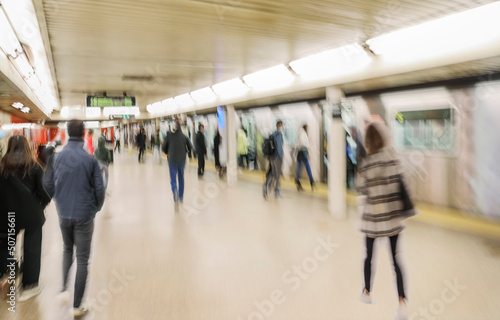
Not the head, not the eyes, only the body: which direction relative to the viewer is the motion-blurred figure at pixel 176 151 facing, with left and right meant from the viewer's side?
facing away from the viewer

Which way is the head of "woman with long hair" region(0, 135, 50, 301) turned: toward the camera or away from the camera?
away from the camera

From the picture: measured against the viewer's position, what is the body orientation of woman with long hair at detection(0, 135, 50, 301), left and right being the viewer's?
facing away from the viewer

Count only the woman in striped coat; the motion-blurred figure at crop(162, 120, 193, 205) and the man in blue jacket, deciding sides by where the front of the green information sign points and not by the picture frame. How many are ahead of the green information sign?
3

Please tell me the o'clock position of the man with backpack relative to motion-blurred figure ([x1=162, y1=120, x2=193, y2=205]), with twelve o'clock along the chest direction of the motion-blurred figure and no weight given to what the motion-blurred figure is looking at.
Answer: The man with backpack is roughly at 3 o'clock from the motion-blurred figure.

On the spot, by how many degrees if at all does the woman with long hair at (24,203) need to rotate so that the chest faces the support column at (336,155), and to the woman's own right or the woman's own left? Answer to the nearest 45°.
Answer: approximately 90° to the woman's own right

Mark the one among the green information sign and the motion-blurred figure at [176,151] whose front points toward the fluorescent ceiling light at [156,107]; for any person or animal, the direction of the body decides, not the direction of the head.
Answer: the motion-blurred figure

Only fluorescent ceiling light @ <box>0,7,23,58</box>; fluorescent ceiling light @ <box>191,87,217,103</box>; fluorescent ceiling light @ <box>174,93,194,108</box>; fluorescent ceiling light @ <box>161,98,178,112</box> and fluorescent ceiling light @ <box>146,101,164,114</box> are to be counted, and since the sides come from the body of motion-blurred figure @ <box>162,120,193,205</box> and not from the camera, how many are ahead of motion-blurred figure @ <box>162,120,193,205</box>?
4

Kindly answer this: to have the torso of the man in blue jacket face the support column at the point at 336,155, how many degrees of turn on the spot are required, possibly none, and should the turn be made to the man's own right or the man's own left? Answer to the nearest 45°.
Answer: approximately 90° to the man's own right

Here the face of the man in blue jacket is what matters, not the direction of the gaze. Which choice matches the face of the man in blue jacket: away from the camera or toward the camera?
away from the camera

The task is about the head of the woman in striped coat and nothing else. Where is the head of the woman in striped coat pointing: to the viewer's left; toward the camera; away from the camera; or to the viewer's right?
away from the camera

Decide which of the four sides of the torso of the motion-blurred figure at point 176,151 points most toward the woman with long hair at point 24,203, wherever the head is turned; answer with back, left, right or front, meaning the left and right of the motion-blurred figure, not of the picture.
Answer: back

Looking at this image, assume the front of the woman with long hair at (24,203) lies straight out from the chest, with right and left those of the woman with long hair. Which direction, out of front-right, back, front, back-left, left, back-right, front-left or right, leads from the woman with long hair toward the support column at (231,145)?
front-right

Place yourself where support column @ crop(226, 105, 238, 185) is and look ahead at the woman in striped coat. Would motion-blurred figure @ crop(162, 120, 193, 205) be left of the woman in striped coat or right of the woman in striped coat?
right
